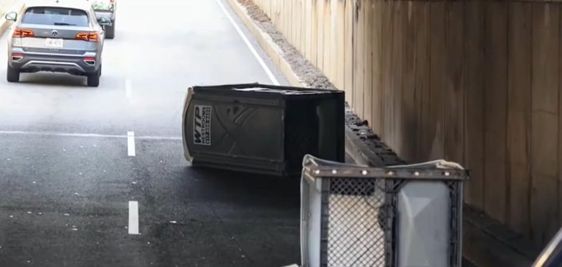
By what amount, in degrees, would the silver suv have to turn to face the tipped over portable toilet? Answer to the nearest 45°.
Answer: approximately 180°

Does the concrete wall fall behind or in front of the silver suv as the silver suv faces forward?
behind

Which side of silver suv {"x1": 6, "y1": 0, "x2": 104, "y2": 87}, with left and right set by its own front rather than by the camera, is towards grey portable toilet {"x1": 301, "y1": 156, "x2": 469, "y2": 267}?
back

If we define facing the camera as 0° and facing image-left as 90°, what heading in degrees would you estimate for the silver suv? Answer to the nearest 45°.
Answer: approximately 180°
